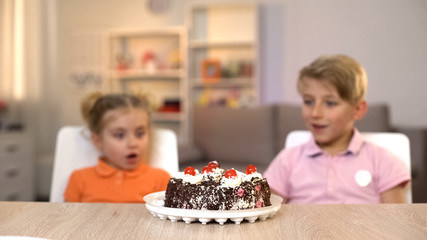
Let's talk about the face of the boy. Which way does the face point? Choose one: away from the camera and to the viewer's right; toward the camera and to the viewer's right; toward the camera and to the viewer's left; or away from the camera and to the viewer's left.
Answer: toward the camera and to the viewer's left

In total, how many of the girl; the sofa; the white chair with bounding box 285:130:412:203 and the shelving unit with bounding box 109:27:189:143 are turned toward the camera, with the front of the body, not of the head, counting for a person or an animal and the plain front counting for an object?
4

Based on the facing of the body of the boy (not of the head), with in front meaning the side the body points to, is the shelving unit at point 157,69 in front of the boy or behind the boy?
behind

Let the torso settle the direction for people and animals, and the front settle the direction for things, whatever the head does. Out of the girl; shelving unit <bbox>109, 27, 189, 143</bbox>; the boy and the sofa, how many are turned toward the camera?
4

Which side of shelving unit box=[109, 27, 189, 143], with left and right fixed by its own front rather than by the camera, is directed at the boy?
front

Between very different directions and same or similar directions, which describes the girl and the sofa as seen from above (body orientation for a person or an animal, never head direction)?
same or similar directions

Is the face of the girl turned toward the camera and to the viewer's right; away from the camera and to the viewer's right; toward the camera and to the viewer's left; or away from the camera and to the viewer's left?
toward the camera and to the viewer's right

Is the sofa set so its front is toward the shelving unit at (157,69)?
no

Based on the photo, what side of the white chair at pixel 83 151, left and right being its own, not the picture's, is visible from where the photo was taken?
front

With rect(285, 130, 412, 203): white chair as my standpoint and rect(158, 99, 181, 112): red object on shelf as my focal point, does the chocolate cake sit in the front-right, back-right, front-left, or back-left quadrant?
back-left

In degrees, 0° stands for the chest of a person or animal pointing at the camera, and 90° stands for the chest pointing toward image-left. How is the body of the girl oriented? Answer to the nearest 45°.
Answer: approximately 0°

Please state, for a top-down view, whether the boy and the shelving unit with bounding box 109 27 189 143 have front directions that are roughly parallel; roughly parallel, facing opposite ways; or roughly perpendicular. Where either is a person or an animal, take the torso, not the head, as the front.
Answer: roughly parallel

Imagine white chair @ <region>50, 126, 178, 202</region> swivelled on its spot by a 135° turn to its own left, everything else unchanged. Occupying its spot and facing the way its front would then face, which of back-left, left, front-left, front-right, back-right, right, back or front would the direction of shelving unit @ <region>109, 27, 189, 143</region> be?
front-left

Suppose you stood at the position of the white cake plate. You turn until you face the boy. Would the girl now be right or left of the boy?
left

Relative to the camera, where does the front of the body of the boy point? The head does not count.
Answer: toward the camera

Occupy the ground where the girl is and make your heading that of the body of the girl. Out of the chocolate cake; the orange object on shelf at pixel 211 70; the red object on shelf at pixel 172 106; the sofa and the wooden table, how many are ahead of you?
2

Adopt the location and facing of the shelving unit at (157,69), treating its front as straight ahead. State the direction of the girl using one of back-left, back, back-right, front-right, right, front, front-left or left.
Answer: front

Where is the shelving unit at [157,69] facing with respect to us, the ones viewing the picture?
facing the viewer
